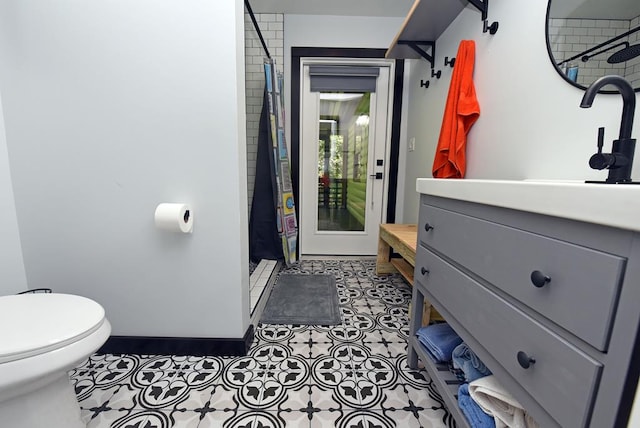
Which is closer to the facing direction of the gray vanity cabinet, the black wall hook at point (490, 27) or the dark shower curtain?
the dark shower curtain

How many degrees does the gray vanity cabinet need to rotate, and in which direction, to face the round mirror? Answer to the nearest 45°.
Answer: approximately 135° to its right

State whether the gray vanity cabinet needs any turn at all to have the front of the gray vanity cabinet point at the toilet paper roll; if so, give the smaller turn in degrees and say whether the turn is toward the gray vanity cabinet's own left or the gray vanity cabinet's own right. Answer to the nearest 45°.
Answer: approximately 45° to the gray vanity cabinet's own right

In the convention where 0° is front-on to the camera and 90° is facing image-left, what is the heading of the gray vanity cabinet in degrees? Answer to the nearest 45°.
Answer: approximately 45°

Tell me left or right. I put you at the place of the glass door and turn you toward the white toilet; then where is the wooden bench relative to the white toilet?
left

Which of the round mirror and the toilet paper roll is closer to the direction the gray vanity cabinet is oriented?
the toilet paper roll

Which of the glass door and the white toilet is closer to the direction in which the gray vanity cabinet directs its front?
the white toilet
